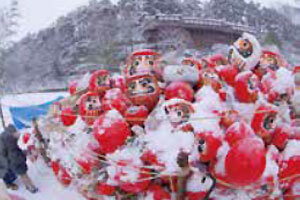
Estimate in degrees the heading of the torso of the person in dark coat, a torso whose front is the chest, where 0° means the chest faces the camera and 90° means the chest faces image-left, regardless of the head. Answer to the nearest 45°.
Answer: approximately 270°

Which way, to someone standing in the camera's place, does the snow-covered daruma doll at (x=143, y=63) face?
facing the viewer

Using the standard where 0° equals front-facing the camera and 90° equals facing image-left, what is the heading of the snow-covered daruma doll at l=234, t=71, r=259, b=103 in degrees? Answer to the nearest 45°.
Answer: approximately 315°

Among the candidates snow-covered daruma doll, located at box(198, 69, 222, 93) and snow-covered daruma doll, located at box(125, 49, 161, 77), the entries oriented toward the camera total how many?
2

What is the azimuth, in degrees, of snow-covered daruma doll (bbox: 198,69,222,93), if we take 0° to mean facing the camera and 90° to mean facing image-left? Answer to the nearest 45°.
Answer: approximately 0°

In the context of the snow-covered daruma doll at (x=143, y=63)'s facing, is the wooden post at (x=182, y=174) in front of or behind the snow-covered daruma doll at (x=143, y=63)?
in front

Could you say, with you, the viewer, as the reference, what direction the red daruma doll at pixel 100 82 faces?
facing the viewer and to the right of the viewer
